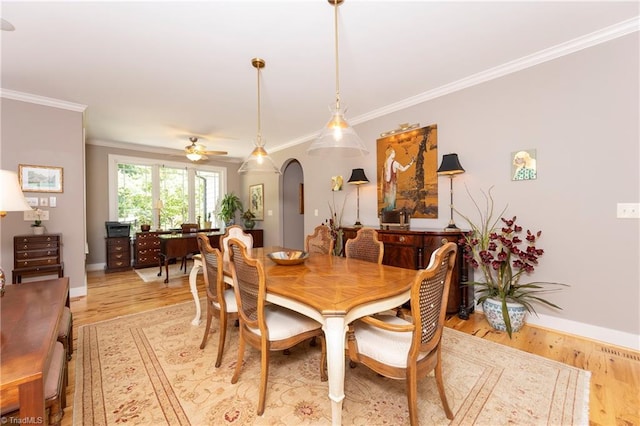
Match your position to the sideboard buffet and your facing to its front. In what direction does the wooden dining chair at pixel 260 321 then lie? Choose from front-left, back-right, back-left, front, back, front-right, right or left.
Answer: front

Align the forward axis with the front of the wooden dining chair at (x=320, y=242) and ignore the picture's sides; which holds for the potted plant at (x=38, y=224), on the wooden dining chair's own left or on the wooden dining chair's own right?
on the wooden dining chair's own right

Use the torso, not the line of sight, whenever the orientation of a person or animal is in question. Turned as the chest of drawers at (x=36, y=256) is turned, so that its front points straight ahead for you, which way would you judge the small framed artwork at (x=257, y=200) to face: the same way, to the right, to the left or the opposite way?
to the right

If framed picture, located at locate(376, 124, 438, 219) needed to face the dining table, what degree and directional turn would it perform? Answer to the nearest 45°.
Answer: approximately 45° to its left

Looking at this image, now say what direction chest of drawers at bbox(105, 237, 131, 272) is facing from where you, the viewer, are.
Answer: facing the viewer

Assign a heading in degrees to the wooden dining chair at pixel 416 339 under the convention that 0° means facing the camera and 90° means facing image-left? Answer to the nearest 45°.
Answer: approximately 135°

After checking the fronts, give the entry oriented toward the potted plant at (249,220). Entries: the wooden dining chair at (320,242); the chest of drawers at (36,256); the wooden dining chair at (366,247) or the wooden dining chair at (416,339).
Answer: the wooden dining chair at (416,339)

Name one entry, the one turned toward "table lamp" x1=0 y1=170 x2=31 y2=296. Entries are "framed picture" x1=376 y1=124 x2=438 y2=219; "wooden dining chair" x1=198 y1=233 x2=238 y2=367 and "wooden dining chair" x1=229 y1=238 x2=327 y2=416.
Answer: the framed picture

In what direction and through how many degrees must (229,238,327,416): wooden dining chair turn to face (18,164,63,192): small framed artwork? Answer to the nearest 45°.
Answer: approximately 90° to its left

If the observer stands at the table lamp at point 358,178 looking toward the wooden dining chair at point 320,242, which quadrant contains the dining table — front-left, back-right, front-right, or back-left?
front-left

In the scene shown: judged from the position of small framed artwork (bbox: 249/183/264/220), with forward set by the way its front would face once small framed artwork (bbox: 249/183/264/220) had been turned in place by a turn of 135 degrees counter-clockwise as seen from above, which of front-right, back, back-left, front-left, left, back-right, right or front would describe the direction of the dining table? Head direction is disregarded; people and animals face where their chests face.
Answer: right

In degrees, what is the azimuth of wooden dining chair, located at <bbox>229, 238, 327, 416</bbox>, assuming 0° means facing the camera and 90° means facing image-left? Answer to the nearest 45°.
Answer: approximately 225°

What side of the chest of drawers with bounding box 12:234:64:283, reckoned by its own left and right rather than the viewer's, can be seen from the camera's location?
front

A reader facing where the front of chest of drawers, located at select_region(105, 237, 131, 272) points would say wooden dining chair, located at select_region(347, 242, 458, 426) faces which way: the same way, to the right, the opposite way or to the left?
the opposite way
